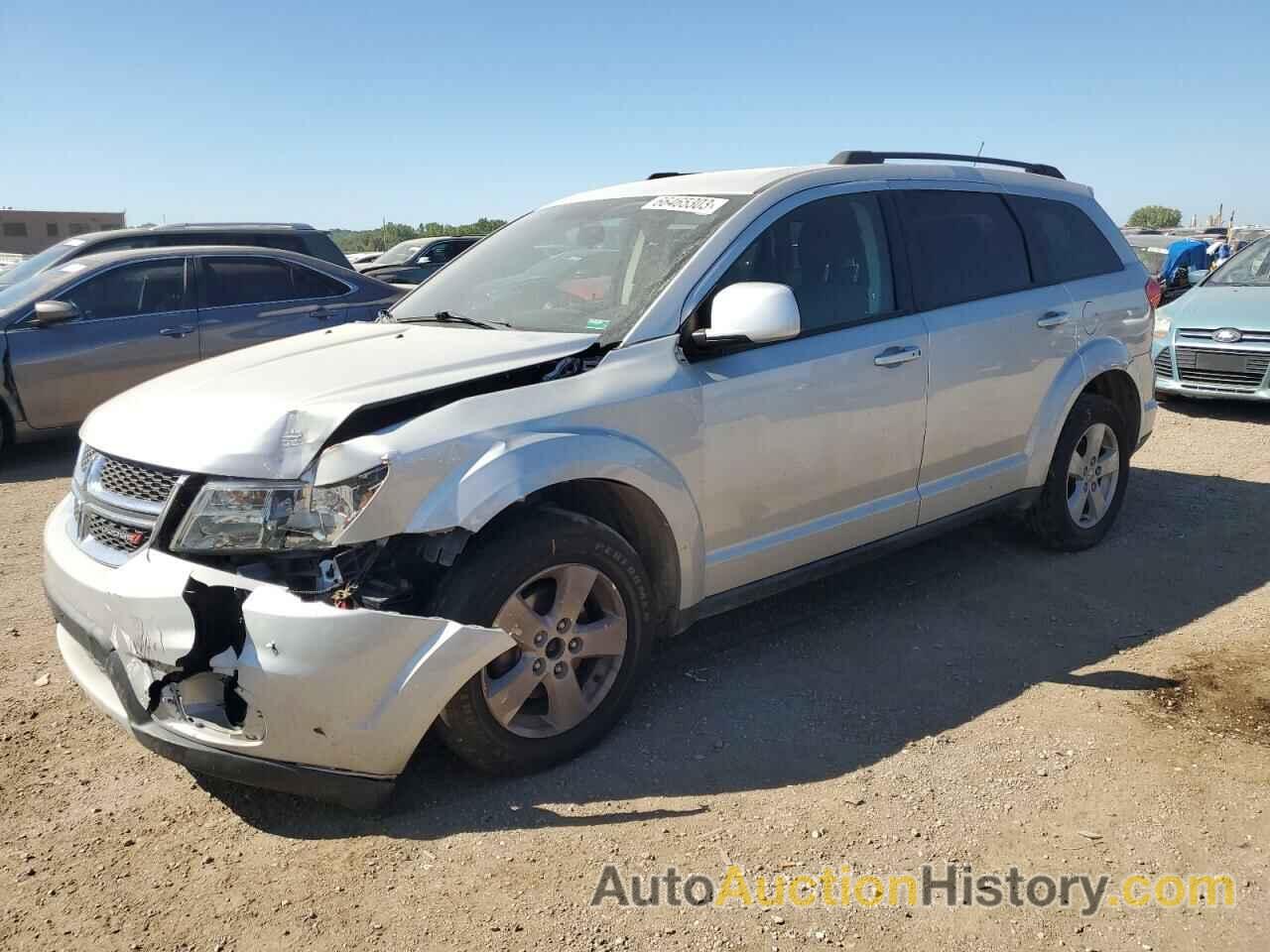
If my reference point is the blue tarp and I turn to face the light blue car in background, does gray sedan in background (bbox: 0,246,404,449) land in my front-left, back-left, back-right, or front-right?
front-right

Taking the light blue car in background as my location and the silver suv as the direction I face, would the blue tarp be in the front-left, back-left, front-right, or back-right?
back-right

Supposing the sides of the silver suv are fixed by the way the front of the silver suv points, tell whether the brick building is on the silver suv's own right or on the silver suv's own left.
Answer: on the silver suv's own right

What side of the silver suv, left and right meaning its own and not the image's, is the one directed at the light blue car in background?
back

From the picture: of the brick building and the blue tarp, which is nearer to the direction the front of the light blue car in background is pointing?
the brick building

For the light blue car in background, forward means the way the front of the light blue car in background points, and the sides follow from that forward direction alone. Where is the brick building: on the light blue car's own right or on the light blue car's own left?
on the light blue car's own right

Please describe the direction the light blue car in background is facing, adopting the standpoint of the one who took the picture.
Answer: facing the viewer and to the left of the viewer

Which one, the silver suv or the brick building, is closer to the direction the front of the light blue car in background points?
the silver suv

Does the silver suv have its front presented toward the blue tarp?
no

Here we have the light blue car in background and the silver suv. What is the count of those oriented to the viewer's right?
0

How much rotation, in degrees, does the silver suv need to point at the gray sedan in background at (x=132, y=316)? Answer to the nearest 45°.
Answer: approximately 90° to its right
